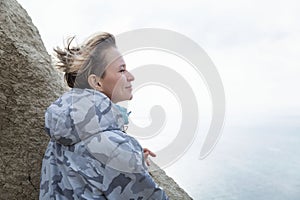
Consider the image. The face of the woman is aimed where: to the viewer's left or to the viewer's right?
to the viewer's right

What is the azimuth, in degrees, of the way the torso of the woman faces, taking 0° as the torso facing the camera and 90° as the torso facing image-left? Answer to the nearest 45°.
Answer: approximately 225°
